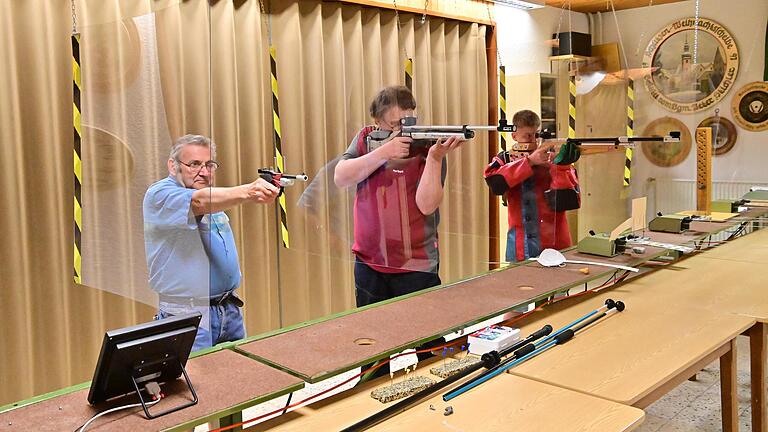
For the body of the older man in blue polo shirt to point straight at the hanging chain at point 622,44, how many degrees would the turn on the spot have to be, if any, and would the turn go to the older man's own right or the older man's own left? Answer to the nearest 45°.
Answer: approximately 90° to the older man's own left

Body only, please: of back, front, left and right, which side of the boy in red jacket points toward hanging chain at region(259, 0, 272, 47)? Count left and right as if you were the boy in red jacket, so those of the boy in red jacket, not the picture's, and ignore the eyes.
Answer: right

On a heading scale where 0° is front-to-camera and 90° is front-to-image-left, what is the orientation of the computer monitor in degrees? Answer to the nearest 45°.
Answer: approximately 135°

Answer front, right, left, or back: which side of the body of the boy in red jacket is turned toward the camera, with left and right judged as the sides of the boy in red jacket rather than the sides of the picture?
front

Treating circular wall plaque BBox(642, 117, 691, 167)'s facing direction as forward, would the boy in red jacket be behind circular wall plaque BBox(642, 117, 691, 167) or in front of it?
in front

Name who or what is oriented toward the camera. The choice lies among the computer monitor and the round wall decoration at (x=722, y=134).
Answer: the round wall decoration

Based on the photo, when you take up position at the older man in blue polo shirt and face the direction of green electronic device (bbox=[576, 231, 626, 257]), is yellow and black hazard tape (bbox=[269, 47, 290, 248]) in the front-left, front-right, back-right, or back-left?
front-left

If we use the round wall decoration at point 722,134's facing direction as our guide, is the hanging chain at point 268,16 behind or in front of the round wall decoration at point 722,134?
in front

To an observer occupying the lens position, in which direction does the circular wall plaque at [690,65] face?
facing the viewer

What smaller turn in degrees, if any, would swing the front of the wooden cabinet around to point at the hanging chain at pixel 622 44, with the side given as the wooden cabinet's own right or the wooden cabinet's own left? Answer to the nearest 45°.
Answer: approximately 90° to the wooden cabinet's own left

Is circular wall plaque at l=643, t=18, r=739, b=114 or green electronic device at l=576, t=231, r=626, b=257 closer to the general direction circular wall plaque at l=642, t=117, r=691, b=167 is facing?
the green electronic device
